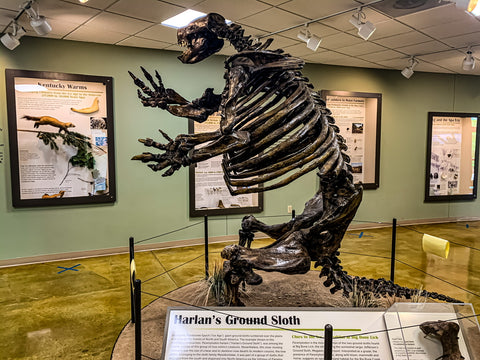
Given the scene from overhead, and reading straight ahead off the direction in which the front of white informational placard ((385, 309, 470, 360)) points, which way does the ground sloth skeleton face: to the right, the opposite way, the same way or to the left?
to the right

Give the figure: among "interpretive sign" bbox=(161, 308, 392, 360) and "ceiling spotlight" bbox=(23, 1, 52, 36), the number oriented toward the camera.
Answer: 1

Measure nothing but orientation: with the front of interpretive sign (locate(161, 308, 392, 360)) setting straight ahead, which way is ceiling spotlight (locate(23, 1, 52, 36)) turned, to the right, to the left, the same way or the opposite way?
the opposite way

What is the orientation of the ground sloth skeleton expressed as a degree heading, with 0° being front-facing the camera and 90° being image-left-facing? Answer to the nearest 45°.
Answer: approximately 90°

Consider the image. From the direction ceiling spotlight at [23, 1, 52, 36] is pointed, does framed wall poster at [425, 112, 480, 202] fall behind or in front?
in front

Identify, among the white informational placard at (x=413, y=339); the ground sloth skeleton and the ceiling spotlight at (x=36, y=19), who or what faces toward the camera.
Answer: the white informational placard

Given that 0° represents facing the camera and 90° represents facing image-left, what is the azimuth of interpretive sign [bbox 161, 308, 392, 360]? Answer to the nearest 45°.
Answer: approximately 0°

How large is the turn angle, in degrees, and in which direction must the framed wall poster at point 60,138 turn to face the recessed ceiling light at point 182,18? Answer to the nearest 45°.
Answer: approximately 45° to its left

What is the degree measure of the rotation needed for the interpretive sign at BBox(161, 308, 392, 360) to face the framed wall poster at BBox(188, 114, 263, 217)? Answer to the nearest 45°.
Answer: approximately 180°

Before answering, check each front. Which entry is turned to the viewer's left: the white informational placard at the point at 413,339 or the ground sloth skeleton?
the ground sloth skeleton

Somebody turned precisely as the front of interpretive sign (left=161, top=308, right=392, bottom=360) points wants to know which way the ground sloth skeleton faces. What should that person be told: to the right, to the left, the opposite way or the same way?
to the right
